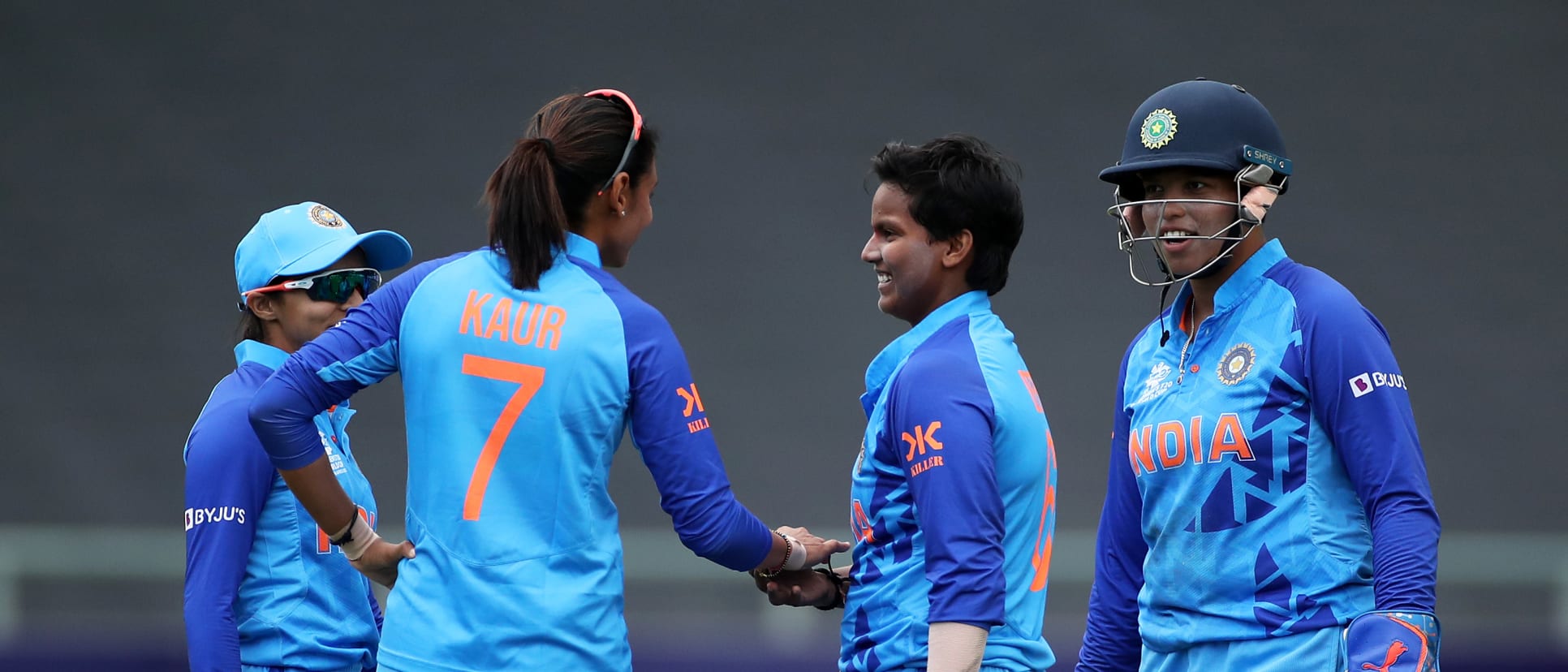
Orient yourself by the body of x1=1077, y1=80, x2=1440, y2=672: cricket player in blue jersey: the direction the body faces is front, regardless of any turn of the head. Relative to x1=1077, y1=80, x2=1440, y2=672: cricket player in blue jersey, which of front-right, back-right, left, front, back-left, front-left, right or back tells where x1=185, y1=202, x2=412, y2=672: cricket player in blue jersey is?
front-right

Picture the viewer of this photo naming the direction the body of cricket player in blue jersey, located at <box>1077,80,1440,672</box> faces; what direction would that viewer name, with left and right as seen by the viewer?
facing the viewer and to the left of the viewer

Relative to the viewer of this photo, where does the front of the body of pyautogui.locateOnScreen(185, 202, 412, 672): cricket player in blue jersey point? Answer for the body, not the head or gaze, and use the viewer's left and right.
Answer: facing the viewer and to the right of the viewer

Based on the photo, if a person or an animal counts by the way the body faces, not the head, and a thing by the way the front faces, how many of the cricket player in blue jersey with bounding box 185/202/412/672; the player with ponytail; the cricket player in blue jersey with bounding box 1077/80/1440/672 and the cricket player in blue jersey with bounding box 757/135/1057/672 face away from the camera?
1

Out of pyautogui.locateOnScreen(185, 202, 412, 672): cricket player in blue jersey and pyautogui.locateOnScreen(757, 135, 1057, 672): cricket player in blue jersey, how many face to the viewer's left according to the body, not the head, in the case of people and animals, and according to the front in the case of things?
1

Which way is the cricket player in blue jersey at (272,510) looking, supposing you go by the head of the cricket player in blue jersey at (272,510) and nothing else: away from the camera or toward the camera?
toward the camera

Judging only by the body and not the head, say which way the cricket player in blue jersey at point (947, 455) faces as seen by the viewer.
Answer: to the viewer's left

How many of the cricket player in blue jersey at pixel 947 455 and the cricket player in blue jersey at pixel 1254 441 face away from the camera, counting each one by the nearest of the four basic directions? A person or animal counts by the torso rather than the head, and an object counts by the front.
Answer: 0

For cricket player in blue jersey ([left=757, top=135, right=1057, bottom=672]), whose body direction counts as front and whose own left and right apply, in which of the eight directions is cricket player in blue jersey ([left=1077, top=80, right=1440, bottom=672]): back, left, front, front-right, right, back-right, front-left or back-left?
back

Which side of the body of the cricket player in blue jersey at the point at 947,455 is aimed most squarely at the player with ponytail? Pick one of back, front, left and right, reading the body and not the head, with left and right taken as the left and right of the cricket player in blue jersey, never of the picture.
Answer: front

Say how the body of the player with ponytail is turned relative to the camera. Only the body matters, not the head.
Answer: away from the camera

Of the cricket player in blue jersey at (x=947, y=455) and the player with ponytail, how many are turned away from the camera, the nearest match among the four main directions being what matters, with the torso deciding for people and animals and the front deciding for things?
1

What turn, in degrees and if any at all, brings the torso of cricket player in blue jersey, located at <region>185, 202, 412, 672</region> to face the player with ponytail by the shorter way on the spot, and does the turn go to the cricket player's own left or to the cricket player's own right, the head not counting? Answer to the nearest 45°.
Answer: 0° — they already face them
